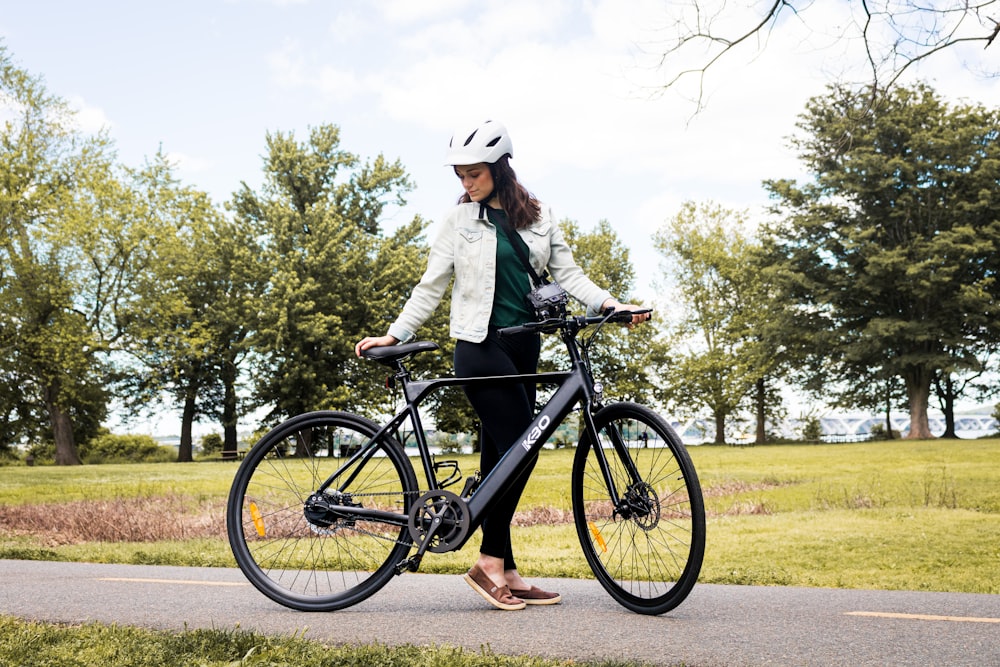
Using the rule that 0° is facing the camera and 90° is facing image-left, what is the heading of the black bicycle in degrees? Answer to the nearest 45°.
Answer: approximately 270°

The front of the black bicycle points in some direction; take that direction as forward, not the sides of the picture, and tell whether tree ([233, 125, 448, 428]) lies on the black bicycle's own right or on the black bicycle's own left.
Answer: on the black bicycle's own left

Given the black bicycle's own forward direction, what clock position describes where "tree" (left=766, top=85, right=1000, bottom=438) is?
The tree is roughly at 10 o'clock from the black bicycle.
